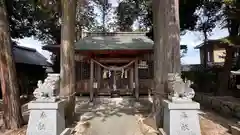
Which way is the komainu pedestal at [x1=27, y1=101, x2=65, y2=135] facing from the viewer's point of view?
toward the camera

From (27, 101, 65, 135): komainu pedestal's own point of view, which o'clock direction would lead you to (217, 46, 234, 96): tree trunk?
The tree trunk is roughly at 8 o'clock from the komainu pedestal.

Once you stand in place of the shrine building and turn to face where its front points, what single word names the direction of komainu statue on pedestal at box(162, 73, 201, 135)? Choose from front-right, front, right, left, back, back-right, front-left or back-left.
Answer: front

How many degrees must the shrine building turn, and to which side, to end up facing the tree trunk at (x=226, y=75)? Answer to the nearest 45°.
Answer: approximately 90° to its left

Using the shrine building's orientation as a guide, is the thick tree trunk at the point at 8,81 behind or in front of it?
in front

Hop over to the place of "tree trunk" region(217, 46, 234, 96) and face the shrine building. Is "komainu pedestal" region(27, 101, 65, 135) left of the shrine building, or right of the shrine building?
left

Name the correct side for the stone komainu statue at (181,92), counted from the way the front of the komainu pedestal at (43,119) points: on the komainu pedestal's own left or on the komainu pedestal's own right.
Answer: on the komainu pedestal's own left

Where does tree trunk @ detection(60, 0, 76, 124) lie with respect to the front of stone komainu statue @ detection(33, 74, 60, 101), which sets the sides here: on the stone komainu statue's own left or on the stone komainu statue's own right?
on the stone komainu statue's own left
